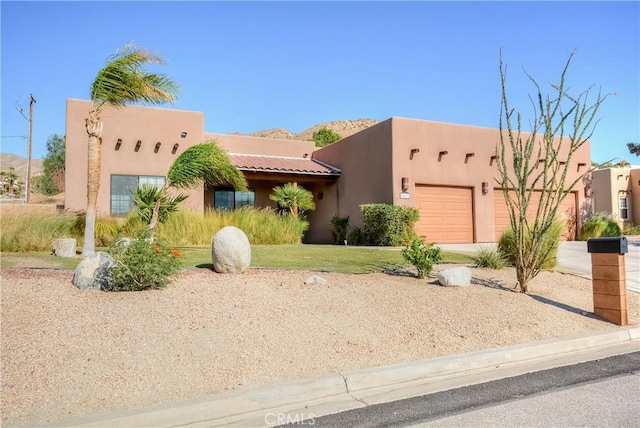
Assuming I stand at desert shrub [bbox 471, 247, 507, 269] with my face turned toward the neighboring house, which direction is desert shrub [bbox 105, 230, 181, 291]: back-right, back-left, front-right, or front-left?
back-left

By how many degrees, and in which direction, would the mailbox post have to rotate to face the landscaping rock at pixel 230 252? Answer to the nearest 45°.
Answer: approximately 90° to its right

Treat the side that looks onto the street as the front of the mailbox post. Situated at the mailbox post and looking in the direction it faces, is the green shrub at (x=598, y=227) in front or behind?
behind

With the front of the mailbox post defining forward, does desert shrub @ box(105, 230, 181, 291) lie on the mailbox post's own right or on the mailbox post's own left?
on the mailbox post's own right

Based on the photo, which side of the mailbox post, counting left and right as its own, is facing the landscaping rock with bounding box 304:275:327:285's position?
right

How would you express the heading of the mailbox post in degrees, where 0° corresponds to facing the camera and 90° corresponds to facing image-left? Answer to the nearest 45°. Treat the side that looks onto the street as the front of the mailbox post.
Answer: approximately 315°

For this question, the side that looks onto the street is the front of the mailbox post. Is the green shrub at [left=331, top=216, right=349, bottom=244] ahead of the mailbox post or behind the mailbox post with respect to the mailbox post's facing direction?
behind

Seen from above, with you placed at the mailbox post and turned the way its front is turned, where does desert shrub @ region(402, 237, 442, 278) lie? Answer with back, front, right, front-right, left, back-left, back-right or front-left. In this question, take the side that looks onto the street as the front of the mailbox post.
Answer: back-right

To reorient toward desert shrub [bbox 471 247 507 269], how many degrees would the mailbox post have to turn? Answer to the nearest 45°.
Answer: approximately 180°

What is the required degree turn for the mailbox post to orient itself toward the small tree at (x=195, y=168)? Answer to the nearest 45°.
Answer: approximately 135° to its right

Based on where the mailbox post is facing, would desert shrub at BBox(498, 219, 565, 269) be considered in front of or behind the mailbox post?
behind

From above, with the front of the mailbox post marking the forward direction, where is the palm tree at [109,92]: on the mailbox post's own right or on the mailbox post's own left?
on the mailbox post's own right
